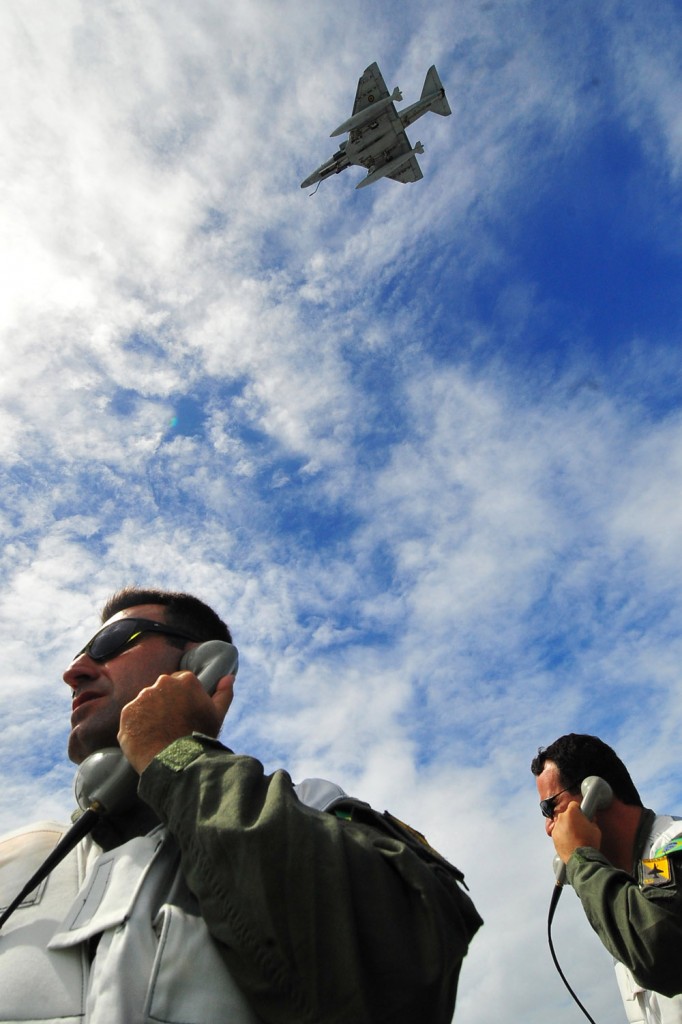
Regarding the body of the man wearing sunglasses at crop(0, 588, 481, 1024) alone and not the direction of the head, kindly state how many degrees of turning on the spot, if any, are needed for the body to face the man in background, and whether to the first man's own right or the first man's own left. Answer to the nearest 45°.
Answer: approximately 180°

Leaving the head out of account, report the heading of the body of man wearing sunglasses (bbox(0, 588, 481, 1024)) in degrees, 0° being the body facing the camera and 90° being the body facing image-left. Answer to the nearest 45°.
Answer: approximately 45°

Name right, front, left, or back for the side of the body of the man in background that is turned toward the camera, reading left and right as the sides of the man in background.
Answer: left
